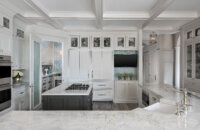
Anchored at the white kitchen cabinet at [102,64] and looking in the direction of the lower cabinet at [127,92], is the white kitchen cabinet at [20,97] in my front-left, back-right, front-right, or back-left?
back-right

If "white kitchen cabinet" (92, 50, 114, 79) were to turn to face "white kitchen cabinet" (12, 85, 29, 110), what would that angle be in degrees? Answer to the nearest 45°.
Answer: approximately 45° to its right

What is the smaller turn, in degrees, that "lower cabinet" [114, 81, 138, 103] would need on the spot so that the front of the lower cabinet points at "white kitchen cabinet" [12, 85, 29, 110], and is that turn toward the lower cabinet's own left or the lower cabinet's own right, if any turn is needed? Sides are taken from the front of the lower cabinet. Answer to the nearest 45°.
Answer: approximately 45° to the lower cabinet's own right

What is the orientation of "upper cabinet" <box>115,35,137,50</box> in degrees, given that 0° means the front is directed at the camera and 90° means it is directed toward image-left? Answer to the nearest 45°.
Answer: approximately 0°

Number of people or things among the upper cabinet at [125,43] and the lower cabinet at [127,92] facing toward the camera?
2

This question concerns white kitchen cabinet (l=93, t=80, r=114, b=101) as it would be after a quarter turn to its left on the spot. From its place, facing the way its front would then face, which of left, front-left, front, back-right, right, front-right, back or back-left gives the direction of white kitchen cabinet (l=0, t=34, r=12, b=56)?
back-right

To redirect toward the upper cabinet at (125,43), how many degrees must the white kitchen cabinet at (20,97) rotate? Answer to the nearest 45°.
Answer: approximately 45° to its left

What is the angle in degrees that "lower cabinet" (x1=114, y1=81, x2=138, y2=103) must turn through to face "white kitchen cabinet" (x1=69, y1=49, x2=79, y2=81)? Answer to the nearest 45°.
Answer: approximately 90° to its right

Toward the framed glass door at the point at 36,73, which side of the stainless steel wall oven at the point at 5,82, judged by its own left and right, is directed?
left

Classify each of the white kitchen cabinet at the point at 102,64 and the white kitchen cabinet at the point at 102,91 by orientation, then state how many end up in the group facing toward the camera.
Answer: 2
